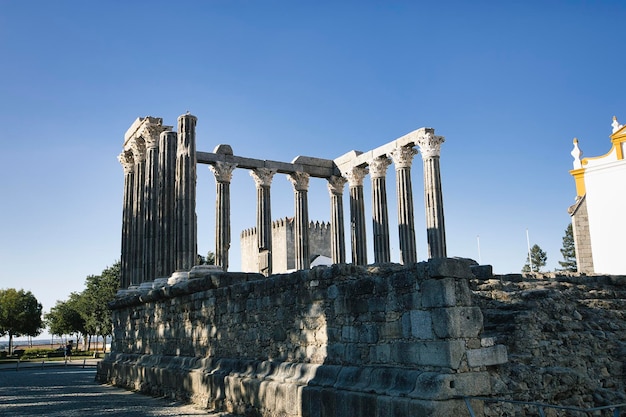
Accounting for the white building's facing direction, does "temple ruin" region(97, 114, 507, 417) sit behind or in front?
in front

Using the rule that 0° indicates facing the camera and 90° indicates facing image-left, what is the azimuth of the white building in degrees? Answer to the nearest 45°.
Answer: approximately 45°

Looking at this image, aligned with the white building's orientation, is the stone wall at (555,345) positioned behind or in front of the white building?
in front

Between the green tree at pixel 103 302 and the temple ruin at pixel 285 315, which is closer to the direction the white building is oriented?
the temple ruin

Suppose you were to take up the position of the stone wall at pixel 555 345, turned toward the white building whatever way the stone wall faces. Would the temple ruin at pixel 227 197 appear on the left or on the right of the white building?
left

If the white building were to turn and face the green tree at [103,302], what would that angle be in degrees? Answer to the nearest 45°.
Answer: approximately 45° to its right
